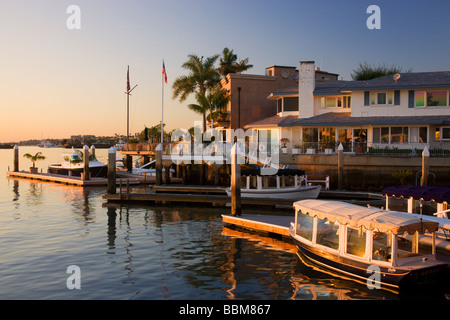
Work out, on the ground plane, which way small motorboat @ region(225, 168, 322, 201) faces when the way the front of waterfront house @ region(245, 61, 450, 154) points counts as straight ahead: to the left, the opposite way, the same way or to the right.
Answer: to the left

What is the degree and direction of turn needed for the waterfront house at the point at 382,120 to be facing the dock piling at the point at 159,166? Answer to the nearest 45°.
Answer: approximately 90° to its right

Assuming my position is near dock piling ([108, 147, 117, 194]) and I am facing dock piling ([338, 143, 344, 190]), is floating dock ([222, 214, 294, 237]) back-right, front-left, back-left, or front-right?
front-right

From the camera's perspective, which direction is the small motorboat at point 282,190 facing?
to the viewer's right

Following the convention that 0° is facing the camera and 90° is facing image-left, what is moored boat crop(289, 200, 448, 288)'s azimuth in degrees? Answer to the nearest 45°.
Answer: approximately 135°

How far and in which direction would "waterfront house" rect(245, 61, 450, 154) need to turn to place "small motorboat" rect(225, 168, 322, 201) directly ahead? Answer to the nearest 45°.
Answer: approximately 45° to its right

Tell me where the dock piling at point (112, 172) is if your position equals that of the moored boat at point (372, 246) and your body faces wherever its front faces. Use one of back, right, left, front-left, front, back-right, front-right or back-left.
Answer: front

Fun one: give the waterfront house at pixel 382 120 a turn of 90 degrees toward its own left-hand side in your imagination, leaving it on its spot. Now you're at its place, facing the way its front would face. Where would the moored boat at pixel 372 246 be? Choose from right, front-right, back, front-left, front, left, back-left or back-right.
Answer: right

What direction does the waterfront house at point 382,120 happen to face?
toward the camera

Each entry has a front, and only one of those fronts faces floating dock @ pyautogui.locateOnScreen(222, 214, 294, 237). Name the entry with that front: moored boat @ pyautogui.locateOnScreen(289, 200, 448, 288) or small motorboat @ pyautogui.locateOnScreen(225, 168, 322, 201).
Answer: the moored boat

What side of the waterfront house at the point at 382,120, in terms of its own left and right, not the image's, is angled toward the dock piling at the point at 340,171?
front

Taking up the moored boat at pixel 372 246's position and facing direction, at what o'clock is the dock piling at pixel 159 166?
The dock piling is roughly at 12 o'clock from the moored boat.

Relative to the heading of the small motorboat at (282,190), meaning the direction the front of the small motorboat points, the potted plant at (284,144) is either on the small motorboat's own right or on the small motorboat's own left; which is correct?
on the small motorboat's own left

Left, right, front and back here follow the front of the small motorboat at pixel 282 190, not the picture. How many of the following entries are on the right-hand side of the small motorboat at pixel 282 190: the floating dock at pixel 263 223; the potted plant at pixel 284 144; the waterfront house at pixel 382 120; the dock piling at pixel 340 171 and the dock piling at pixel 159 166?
1

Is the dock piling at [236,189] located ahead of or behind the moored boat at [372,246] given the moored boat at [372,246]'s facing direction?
ahead
